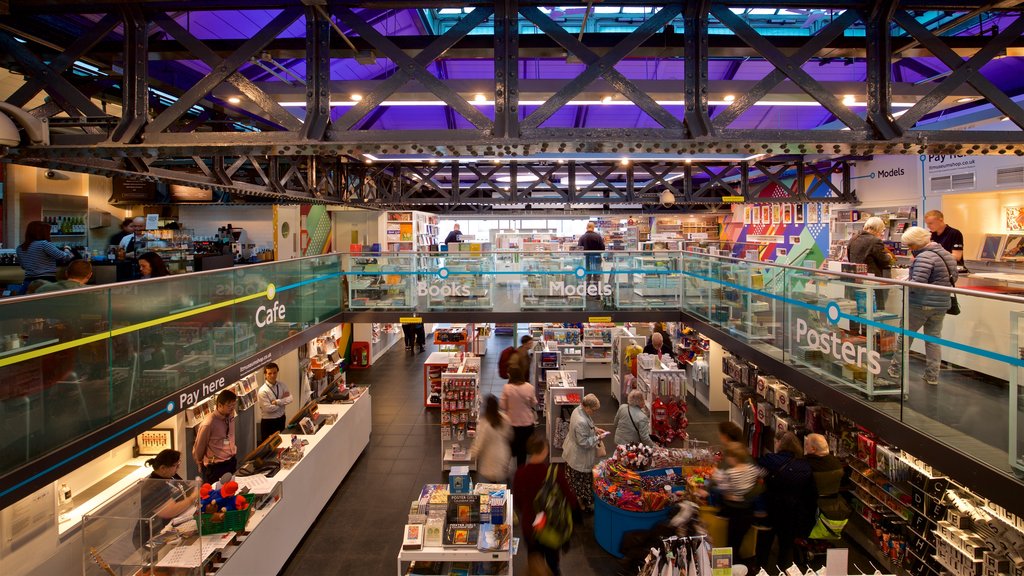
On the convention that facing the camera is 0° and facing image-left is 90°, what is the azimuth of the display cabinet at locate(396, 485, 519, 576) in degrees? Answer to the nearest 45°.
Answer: approximately 0°

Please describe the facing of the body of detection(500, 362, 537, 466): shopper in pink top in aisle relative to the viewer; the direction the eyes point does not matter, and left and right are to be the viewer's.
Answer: facing away from the viewer

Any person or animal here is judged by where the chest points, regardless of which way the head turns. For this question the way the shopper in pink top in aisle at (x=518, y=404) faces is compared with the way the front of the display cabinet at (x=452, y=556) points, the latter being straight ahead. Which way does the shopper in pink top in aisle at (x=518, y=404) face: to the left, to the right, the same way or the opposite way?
the opposite way

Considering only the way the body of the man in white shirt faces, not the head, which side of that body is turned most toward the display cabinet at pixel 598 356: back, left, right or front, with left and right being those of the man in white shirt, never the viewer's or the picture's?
left

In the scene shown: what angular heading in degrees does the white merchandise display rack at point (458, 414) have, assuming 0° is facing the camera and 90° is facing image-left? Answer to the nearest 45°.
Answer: approximately 0°

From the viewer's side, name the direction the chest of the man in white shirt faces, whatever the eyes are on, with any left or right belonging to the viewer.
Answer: facing the viewer and to the right of the viewer

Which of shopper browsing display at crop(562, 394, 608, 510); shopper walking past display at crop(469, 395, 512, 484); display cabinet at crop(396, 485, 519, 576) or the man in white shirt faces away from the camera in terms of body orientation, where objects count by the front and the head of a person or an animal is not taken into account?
shopper walking past display at crop(469, 395, 512, 484)

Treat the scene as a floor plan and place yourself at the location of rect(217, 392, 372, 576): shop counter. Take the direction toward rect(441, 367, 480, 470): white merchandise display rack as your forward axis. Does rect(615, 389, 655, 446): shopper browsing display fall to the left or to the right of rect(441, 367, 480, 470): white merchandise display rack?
right

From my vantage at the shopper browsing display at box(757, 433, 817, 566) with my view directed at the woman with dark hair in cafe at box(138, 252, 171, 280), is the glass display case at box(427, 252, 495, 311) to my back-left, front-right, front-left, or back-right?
front-right

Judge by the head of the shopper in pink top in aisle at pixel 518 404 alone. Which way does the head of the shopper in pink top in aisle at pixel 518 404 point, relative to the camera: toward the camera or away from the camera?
away from the camera

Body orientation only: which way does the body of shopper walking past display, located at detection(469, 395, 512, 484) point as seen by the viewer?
away from the camera

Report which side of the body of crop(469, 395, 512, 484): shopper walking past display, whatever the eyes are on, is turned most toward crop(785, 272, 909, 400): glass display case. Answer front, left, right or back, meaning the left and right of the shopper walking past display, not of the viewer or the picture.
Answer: right
